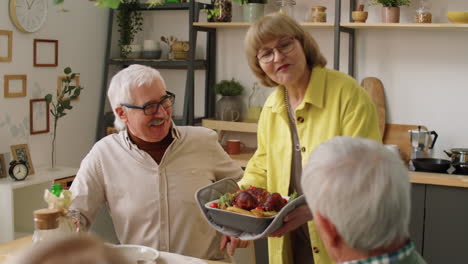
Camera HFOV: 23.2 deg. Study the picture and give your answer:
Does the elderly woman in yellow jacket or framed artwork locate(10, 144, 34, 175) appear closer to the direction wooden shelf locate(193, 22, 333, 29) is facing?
the elderly woman in yellow jacket

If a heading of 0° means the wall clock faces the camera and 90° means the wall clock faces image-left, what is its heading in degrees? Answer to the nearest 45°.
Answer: approximately 315°

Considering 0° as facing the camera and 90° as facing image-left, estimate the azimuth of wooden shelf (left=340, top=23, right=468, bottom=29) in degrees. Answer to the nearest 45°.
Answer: approximately 0°

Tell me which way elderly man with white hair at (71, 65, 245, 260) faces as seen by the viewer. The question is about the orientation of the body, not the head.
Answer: toward the camera

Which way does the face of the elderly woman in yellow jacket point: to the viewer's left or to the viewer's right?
to the viewer's left

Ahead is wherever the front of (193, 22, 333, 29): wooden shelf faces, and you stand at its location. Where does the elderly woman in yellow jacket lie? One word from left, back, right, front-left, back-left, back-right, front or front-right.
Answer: front

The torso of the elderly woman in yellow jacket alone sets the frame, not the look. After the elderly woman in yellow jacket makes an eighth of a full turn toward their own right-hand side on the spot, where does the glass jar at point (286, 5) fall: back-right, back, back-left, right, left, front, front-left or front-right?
right

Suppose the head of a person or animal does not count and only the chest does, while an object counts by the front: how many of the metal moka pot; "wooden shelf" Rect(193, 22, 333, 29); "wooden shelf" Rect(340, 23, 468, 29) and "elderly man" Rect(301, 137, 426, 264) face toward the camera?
2

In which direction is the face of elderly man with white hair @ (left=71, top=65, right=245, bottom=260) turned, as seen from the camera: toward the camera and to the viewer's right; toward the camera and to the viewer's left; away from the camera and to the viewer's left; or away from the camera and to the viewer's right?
toward the camera and to the viewer's right
